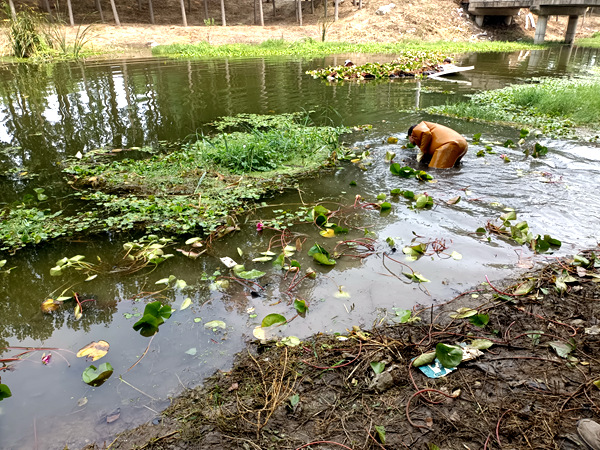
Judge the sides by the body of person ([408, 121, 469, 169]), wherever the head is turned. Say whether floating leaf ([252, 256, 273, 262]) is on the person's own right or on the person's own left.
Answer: on the person's own left

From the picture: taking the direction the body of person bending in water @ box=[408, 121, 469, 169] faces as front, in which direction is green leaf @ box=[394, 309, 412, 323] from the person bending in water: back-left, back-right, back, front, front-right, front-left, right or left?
left

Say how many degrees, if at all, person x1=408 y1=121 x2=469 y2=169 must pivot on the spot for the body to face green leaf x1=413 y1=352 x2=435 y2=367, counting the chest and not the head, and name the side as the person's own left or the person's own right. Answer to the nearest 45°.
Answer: approximately 90° to the person's own left

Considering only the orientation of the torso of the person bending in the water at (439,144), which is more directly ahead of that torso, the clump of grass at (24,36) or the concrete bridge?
the clump of grass

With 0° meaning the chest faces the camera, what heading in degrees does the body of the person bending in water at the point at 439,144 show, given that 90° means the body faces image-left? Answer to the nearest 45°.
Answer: approximately 90°

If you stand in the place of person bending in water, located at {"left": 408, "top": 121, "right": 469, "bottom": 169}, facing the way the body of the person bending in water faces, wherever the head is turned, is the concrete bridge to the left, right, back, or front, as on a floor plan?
right

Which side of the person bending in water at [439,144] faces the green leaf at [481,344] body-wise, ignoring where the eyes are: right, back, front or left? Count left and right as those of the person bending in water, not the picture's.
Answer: left

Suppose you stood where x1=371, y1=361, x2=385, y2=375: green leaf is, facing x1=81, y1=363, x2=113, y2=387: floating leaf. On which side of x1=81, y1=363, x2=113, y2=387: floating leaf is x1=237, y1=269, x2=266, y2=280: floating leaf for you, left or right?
right

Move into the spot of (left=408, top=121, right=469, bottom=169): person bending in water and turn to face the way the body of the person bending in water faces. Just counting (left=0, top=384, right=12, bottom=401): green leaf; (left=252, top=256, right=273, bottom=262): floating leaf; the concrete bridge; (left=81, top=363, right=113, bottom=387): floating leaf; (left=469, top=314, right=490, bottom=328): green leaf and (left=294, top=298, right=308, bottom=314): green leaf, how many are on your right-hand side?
1

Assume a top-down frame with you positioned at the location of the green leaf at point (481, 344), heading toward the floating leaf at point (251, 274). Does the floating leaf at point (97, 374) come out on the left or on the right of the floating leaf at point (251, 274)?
left

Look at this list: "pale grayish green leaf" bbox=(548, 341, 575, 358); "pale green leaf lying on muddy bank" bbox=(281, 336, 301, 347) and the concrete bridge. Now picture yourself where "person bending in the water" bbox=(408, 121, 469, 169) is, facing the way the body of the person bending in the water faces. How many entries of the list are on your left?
2

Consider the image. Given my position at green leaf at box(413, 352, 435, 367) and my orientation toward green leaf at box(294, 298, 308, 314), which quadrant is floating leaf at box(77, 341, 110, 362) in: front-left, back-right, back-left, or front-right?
front-left

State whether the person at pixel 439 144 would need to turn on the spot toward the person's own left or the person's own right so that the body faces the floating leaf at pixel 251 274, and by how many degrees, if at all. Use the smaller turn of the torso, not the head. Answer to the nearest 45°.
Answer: approximately 90° to the person's own left

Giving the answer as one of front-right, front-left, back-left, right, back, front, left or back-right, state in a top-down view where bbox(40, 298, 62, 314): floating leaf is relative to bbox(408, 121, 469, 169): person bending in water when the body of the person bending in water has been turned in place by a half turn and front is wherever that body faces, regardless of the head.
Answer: back-right

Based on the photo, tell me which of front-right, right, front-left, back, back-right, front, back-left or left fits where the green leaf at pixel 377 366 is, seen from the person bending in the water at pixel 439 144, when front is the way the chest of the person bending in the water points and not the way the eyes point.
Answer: left

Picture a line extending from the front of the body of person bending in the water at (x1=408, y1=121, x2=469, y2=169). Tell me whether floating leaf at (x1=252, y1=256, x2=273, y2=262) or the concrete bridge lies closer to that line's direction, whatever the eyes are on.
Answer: the floating leaf
